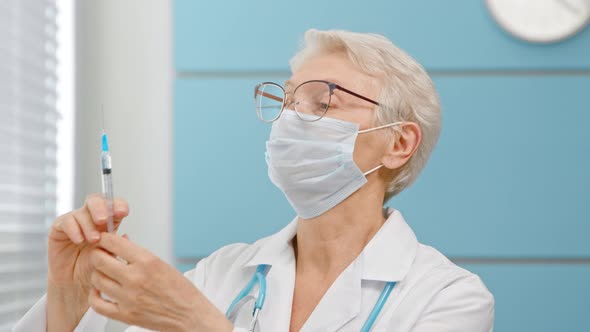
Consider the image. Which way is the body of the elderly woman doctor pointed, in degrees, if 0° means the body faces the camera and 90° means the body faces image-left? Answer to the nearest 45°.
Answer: approximately 45°

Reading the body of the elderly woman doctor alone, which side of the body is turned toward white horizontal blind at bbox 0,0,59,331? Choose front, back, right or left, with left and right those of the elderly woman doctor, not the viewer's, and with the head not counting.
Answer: right
